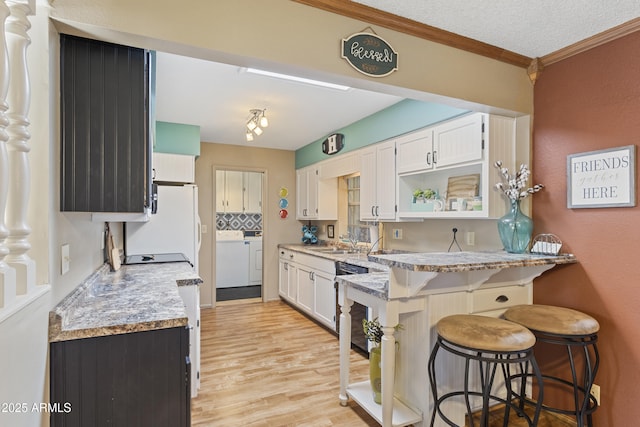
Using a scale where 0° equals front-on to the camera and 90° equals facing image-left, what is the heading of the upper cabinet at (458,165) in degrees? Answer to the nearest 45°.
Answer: approximately 45°

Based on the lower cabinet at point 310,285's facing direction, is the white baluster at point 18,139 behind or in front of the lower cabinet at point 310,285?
in front

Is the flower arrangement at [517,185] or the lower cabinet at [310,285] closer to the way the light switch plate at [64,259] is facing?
the flower arrangement

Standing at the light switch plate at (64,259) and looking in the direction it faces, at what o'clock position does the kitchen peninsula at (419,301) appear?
The kitchen peninsula is roughly at 11 o'clock from the light switch plate.

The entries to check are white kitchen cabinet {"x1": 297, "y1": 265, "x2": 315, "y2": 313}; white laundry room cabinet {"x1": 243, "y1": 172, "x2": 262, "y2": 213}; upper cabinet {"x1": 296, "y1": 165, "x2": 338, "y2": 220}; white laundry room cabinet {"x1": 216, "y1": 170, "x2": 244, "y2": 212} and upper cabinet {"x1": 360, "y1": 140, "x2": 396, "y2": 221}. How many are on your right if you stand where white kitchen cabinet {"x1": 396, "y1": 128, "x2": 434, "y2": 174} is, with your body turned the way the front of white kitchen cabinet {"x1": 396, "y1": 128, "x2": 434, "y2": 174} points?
5

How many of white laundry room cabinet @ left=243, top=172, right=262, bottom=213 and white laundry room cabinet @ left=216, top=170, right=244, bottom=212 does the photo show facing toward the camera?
2

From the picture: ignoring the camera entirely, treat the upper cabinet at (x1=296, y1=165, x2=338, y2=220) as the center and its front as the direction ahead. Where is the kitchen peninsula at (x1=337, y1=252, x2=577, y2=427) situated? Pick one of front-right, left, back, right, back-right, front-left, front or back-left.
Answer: front-left

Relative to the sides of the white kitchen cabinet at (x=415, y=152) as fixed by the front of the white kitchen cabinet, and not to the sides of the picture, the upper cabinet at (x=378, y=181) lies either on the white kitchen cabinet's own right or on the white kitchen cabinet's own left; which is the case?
on the white kitchen cabinet's own right

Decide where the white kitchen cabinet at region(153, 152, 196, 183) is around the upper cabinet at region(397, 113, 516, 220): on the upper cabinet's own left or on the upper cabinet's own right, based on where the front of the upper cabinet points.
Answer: on the upper cabinet's own right
